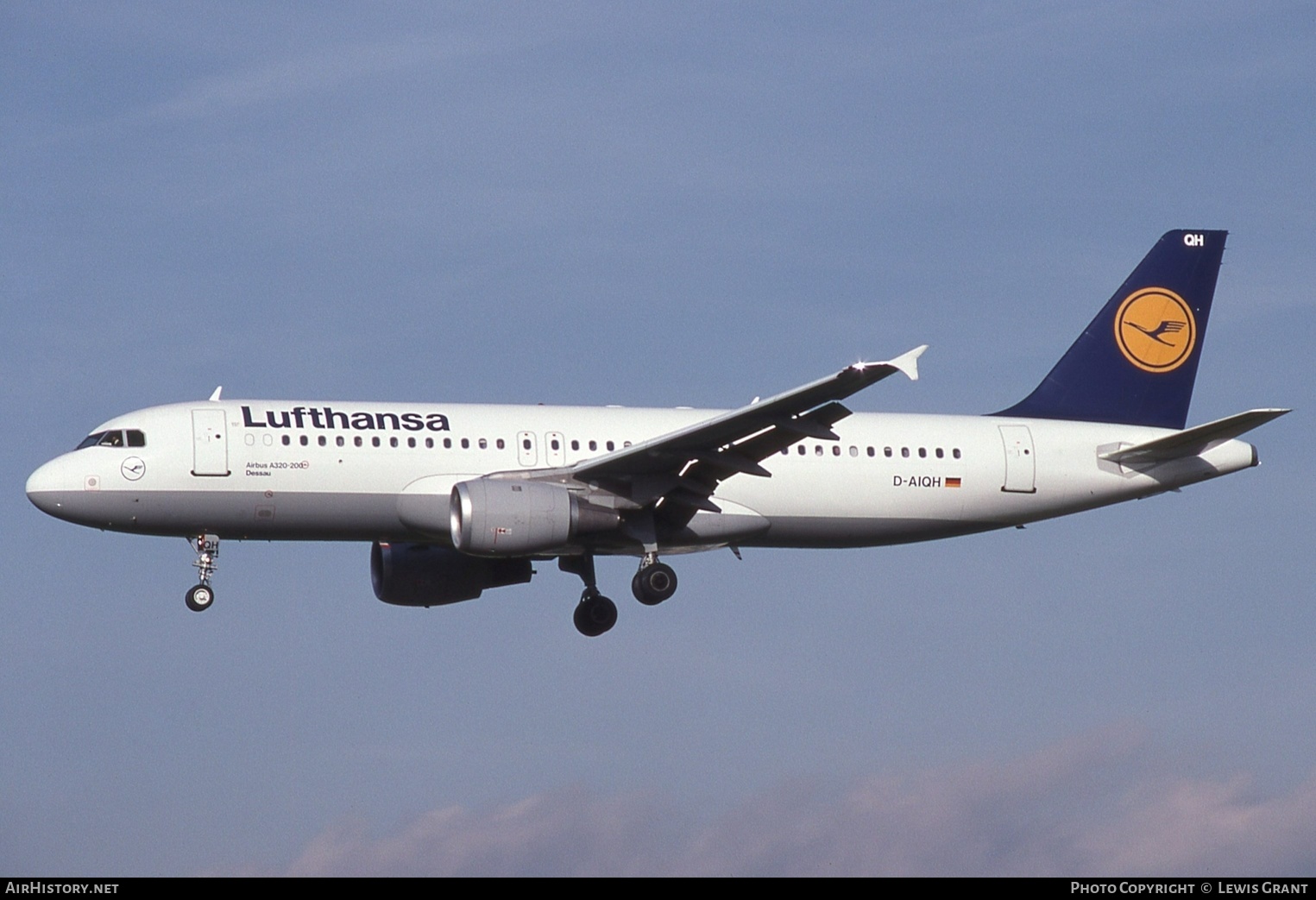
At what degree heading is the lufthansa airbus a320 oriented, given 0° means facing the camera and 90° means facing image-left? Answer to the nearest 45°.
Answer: approximately 90°
